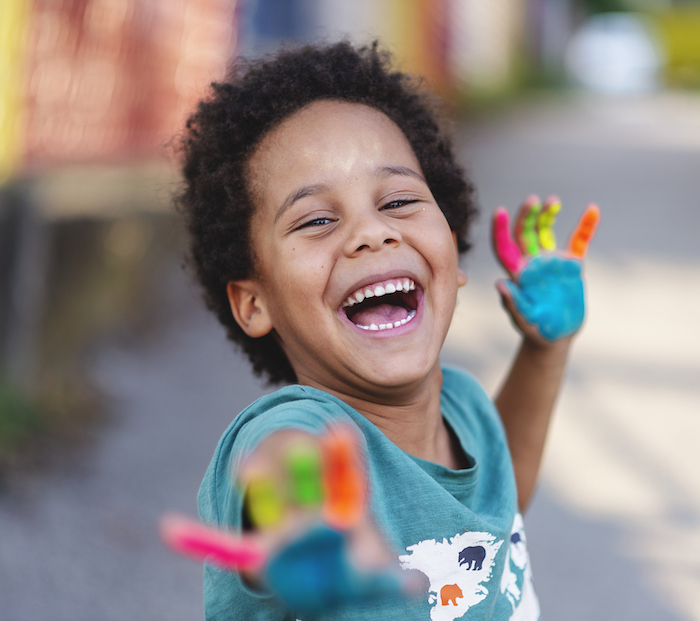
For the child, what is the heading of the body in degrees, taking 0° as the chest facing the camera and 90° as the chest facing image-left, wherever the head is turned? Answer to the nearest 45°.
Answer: approximately 315°

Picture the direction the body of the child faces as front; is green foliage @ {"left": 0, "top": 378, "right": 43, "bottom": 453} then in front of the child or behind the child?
behind
